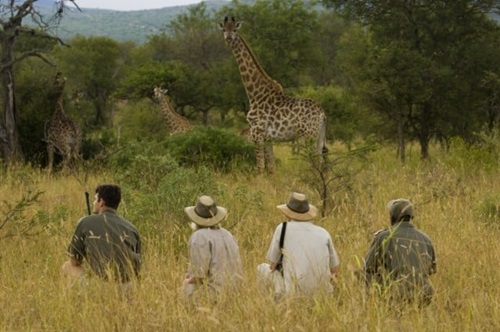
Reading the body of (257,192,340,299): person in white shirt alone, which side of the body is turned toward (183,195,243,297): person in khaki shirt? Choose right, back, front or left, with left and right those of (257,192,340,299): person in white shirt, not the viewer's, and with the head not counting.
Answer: left

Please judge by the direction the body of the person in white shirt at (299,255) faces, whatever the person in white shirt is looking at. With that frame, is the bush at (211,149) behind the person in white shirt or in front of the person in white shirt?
in front

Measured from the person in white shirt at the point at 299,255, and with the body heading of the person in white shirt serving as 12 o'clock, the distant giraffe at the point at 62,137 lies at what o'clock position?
The distant giraffe is roughly at 11 o'clock from the person in white shirt.

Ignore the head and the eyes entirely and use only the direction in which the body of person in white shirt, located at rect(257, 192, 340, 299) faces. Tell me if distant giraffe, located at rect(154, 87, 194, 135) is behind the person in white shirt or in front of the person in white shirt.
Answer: in front

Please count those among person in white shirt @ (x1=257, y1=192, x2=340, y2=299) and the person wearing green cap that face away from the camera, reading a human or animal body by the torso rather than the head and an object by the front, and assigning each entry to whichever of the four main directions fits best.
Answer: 2

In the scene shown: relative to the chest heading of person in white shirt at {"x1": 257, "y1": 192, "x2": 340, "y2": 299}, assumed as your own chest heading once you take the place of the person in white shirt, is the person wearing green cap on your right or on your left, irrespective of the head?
on your right

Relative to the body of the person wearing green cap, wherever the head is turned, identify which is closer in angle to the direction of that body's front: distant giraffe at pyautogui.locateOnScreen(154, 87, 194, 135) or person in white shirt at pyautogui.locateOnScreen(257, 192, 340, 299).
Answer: the distant giraffe

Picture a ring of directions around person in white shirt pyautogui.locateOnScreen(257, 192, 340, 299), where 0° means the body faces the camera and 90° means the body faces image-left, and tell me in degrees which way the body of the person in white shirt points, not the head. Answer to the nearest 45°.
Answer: approximately 180°

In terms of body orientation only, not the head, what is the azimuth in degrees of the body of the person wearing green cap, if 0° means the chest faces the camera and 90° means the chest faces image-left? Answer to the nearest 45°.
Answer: approximately 180°

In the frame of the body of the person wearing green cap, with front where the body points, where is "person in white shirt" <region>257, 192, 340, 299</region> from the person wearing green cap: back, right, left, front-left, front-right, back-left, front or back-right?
left
